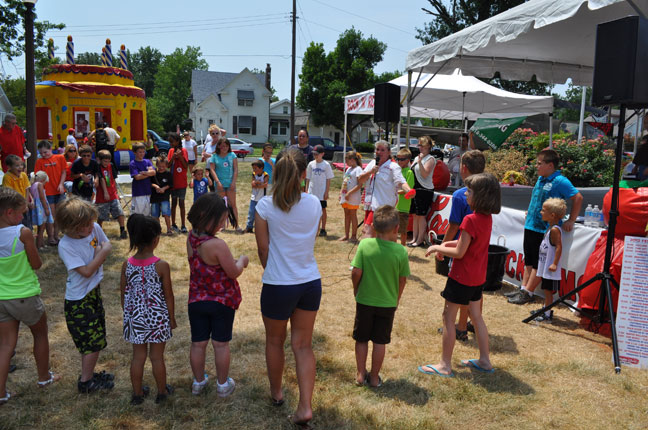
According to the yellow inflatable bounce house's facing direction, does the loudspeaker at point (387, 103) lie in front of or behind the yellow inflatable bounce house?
in front

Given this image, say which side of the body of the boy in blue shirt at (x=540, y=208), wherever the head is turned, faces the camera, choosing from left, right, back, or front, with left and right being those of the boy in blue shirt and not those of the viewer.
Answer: left

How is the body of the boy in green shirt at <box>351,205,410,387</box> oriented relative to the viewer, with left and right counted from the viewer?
facing away from the viewer

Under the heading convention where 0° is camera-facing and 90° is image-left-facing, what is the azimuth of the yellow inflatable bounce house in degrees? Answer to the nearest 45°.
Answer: approximately 0°

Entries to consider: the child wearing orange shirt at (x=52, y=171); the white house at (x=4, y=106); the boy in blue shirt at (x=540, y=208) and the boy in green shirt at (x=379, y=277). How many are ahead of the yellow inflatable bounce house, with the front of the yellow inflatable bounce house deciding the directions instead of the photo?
3

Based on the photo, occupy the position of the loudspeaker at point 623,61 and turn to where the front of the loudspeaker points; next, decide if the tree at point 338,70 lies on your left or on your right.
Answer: on your right

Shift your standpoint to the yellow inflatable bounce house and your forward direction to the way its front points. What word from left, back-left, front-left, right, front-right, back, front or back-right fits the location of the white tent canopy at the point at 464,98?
front-left

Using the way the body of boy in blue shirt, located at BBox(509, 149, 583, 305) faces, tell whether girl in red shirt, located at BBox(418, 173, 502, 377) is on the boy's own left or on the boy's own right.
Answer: on the boy's own left

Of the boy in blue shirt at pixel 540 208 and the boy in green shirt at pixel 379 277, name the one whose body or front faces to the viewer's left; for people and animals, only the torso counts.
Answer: the boy in blue shirt

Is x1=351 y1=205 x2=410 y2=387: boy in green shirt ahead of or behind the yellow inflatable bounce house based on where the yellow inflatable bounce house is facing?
ahead

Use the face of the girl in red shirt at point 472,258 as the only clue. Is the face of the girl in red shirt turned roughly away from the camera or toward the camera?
away from the camera

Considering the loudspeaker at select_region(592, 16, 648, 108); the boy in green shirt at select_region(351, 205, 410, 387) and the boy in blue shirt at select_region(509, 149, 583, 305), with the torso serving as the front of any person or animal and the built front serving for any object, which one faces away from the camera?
the boy in green shirt

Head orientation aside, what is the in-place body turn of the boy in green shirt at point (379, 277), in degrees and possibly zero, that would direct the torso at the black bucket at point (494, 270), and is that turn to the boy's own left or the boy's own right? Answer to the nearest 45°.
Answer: approximately 45° to the boy's own right

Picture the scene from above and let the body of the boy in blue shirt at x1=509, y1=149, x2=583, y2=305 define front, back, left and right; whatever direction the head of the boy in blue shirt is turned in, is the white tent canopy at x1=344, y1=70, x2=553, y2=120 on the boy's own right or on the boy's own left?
on the boy's own right

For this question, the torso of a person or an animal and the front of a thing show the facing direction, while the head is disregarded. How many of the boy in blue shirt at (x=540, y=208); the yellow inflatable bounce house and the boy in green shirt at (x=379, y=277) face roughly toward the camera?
1

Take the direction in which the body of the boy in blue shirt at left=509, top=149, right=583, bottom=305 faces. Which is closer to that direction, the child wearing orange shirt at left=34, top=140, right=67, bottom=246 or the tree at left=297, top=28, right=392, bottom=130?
the child wearing orange shirt

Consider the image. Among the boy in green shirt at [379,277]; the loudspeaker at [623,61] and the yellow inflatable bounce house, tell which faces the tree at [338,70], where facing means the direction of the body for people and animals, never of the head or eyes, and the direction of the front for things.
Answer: the boy in green shirt
